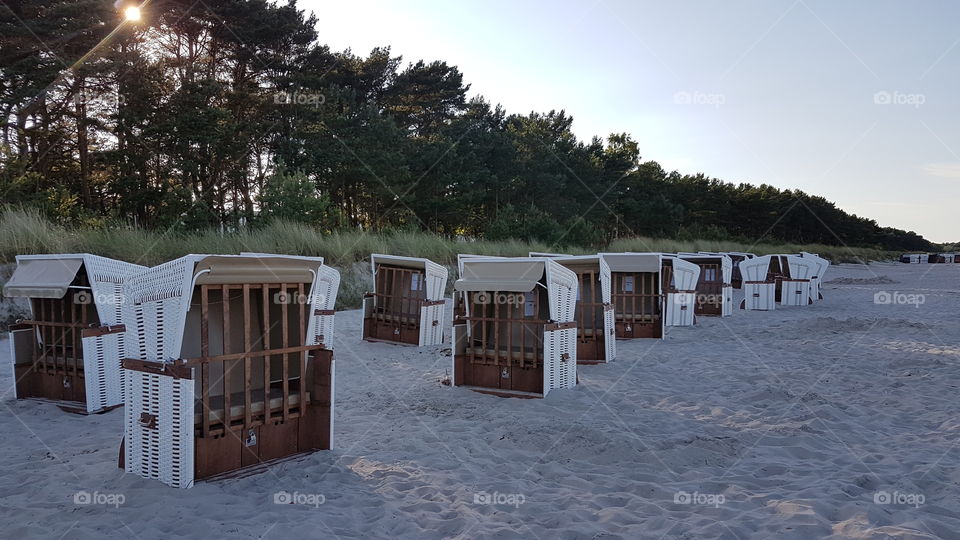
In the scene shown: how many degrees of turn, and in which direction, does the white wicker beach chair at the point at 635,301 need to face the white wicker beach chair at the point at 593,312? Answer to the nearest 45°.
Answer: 0° — it already faces it

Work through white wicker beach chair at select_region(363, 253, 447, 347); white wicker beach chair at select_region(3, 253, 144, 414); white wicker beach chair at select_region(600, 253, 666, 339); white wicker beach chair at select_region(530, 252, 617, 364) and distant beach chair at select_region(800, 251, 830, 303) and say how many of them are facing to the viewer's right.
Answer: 0

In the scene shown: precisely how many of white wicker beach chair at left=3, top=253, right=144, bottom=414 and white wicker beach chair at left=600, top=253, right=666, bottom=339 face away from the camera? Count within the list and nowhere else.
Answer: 0

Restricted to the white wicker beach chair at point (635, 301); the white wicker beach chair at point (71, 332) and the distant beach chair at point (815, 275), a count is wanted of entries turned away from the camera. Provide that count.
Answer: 0

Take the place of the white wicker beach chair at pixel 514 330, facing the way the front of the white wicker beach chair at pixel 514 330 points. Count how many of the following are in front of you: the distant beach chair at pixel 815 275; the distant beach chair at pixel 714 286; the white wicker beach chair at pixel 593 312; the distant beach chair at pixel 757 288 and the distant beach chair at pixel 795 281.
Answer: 0

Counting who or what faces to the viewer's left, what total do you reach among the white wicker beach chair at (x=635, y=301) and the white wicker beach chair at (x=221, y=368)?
0

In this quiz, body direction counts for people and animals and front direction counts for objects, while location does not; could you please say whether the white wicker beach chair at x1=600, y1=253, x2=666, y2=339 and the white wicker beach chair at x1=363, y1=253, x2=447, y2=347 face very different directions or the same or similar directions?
same or similar directions

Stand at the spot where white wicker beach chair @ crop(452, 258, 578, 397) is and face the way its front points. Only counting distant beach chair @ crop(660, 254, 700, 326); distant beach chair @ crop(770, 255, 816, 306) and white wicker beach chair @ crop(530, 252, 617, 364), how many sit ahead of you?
0

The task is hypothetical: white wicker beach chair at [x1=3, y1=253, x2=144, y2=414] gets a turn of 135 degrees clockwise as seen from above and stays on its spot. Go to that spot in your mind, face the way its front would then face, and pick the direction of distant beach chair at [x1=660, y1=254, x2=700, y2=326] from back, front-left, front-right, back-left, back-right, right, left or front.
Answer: right

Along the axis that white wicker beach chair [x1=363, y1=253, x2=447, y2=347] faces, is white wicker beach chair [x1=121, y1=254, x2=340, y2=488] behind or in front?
in front

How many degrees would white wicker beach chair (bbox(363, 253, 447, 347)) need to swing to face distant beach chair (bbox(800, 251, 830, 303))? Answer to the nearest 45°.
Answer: approximately 180°

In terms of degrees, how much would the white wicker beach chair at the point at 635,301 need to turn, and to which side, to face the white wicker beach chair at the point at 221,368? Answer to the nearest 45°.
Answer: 0° — it already faces it

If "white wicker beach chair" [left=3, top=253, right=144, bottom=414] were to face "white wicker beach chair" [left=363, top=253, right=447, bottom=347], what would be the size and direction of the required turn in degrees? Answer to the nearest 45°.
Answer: approximately 180°

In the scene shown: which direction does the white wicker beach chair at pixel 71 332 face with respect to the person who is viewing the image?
facing the viewer and to the left of the viewer

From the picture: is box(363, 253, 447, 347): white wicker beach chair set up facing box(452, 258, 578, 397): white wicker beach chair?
no

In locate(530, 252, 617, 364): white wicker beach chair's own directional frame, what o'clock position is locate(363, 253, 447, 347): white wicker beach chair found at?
locate(363, 253, 447, 347): white wicker beach chair is roughly at 2 o'clock from locate(530, 252, 617, 364): white wicker beach chair.

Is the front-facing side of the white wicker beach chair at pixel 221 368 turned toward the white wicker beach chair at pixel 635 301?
no

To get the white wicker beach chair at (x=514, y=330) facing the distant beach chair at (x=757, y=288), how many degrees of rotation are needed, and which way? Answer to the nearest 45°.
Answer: approximately 180°

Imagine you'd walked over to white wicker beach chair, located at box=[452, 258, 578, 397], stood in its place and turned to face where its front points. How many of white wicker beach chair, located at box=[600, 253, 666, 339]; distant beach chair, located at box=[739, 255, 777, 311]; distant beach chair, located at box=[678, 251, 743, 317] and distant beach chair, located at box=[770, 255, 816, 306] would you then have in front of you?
0

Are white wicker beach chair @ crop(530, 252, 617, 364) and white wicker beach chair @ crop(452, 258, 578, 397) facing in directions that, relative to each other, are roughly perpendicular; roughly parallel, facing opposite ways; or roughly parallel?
roughly parallel
